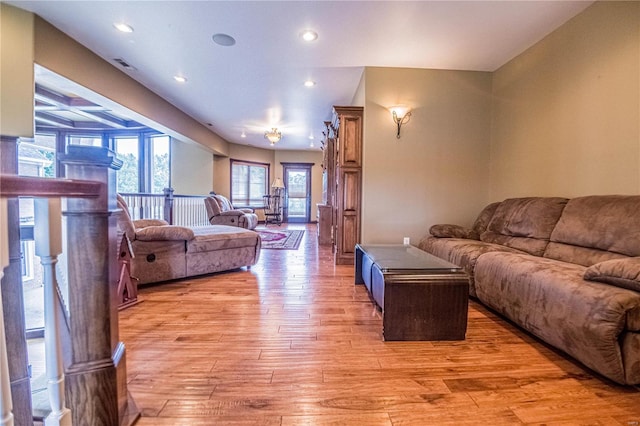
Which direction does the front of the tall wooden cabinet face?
to the viewer's left
